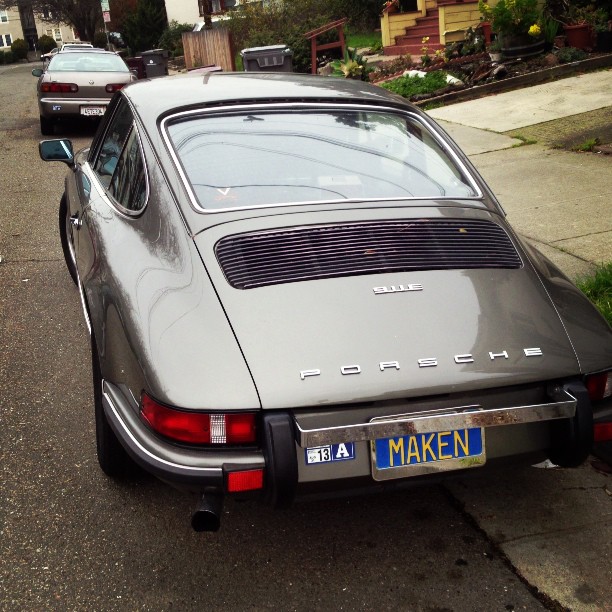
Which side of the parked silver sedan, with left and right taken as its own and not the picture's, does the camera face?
back

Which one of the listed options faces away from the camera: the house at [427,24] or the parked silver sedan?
the parked silver sedan

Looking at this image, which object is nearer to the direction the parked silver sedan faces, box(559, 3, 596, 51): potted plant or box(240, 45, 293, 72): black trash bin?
the black trash bin

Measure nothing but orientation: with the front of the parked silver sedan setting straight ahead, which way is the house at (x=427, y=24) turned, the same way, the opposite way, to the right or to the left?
to the left

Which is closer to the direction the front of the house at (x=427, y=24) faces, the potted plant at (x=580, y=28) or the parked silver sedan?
the parked silver sedan

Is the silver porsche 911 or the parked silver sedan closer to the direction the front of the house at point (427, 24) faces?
the parked silver sedan

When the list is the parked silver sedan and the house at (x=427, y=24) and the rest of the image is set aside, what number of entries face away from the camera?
1

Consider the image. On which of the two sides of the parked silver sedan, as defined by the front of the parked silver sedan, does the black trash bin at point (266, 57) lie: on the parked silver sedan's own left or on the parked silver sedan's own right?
on the parked silver sedan's own right

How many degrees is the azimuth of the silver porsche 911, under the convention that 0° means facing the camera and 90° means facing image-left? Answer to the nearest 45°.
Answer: approximately 135°

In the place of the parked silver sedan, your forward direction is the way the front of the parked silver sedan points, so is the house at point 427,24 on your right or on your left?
on your right
